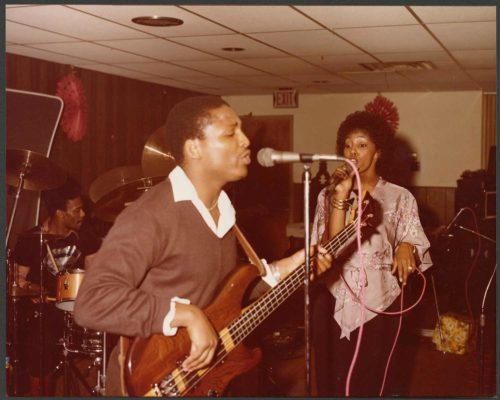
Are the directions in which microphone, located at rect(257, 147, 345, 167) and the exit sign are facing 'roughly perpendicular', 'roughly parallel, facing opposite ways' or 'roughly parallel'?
roughly perpendicular

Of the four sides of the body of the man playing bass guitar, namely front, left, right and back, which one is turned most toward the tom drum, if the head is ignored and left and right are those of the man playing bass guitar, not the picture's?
back

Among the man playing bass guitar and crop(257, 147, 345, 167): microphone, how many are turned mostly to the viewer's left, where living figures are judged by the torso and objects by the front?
1

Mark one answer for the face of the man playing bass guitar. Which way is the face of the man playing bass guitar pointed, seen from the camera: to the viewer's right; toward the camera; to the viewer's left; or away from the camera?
to the viewer's right

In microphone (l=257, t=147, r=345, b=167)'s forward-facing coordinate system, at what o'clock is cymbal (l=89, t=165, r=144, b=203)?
The cymbal is roughly at 2 o'clock from the microphone.

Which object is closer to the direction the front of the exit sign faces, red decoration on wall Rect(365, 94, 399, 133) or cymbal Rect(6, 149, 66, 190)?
the cymbal

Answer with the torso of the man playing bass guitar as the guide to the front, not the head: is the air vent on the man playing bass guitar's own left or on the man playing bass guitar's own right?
on the man playing bass guitar's own left

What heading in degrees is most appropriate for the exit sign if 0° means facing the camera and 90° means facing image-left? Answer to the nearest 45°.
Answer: approximately 0°

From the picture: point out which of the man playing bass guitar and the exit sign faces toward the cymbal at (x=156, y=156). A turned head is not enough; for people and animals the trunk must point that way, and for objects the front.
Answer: the exit sign

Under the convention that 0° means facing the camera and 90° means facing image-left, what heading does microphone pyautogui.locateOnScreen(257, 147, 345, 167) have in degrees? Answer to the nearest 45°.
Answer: approximately 90°

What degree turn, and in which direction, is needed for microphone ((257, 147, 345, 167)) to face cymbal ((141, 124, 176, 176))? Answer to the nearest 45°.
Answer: approximately 45° to its right

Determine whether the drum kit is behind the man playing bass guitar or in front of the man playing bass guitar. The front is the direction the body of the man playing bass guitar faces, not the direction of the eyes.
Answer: behind
